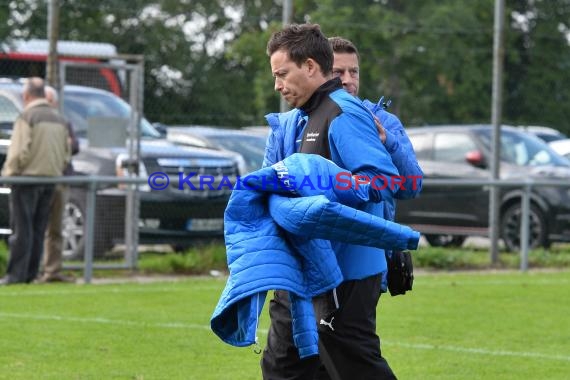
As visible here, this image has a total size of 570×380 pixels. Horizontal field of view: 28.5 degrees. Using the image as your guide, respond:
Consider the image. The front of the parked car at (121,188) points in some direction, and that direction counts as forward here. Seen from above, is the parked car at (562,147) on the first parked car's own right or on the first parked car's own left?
on the first parked car's own left

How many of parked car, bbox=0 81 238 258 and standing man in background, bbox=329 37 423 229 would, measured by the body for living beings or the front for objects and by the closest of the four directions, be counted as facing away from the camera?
0

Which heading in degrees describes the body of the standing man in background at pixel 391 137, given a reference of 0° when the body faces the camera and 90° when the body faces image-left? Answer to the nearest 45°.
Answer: approximately 45°

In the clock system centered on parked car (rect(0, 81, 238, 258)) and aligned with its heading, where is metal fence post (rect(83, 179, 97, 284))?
The metal fence post is roughly at 2 o'clock from the parked car.

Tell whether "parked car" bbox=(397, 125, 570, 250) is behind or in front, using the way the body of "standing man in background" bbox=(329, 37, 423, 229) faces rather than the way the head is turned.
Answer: behind

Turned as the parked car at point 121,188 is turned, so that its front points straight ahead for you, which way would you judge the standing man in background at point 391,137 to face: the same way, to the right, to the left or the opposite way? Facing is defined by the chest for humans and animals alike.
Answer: to the right

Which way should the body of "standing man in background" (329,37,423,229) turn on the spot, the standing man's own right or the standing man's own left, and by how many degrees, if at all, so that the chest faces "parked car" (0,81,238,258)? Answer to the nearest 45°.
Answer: approximately 135° to the standing man's own right

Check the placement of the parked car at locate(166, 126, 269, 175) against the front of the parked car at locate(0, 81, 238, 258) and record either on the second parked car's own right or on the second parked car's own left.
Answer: on the second parked car's own left
